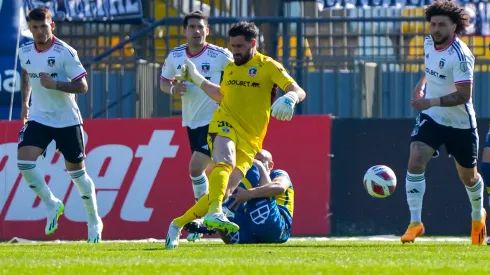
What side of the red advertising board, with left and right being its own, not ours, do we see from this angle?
front

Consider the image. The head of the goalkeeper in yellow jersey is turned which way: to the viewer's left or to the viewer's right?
to the viewer's left

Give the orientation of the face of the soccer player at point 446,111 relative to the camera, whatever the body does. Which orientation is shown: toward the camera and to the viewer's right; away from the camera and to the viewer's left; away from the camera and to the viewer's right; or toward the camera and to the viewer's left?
toward the camera and to the viewer's left

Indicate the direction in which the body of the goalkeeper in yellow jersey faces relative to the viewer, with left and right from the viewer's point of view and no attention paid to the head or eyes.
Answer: facing the viewer and to the left of the viewer

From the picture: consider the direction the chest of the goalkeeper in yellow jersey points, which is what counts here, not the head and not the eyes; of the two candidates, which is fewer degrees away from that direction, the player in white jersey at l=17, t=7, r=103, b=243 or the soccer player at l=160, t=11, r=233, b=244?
the player in white jersey

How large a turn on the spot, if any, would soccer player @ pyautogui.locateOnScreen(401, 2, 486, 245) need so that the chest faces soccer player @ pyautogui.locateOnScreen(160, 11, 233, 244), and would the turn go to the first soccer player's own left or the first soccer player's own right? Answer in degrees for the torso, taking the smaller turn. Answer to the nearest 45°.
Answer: approximately 45° to the first soccer player's own right

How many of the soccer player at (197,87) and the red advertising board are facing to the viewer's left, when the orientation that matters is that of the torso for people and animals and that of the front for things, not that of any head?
0
